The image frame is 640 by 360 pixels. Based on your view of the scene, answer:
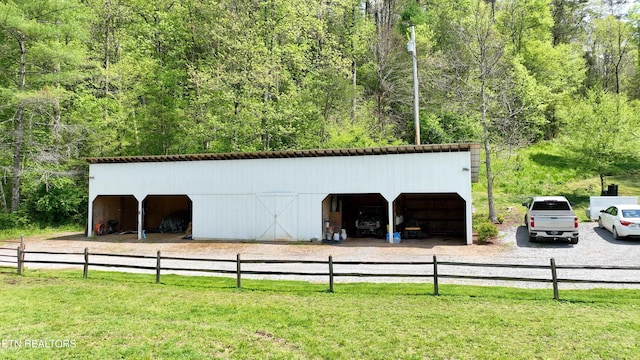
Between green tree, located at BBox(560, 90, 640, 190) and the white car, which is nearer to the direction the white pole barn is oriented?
the white car

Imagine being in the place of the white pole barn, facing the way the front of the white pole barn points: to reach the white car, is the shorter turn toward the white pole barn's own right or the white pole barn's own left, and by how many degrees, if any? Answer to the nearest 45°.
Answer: approximately 90° to the white pole barn's own left

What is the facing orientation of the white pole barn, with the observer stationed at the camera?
facing the viewer

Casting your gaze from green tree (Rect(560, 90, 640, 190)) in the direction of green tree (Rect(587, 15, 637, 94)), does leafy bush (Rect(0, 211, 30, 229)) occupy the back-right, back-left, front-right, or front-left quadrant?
back-left

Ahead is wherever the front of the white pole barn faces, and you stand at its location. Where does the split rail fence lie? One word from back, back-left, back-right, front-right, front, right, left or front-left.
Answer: front

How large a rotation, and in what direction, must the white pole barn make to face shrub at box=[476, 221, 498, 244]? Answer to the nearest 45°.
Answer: approximately 45° to its left

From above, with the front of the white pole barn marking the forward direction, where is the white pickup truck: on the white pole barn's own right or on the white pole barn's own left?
on the white pole barn's own left

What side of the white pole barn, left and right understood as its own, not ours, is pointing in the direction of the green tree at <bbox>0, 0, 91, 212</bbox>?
right
